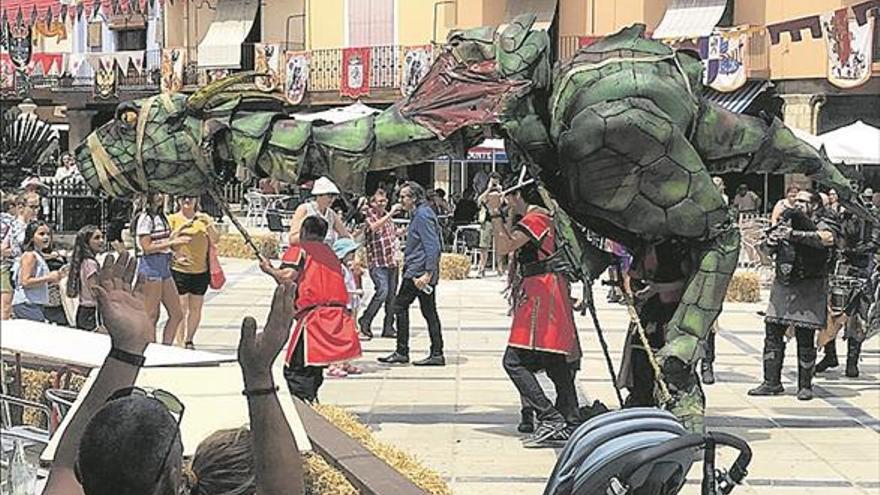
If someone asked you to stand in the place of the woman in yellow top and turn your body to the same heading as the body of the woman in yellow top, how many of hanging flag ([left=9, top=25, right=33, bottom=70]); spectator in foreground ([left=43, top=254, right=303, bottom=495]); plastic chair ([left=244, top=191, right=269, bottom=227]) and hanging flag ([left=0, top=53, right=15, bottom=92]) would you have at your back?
3

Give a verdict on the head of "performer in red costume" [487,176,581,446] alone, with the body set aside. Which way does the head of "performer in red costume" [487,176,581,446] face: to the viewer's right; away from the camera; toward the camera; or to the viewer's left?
to the viewer's left

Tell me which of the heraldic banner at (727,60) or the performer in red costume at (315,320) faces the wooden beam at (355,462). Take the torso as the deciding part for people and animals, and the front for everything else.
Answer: the heraldic banner

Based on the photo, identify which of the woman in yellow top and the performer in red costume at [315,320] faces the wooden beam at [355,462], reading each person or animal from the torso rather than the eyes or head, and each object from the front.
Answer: the woman in yellow top

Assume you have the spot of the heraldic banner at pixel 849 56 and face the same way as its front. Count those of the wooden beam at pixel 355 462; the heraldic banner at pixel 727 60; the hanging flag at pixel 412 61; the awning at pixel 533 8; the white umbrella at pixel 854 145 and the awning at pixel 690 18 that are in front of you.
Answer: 2

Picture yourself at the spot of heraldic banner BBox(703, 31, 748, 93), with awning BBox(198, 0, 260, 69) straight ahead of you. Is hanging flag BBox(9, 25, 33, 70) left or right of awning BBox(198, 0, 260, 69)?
left

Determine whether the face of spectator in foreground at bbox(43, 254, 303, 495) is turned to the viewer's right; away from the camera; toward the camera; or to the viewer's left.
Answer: away from the camera

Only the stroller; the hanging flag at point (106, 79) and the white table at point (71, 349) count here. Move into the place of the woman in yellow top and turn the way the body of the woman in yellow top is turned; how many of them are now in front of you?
2

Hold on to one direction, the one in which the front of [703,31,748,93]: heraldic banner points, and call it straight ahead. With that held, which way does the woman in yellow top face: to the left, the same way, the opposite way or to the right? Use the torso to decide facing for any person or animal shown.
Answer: the same way

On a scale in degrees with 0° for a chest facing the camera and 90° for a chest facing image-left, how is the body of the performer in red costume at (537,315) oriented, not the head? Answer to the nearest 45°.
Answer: approximately 90°

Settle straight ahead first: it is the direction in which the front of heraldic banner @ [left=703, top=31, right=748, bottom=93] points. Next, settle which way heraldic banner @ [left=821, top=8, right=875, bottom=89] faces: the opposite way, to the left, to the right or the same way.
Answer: the same way

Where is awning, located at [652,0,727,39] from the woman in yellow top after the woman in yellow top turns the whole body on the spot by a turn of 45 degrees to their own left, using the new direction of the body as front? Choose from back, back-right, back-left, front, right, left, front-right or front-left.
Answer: left

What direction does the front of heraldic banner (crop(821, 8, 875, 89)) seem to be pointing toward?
toward the camera

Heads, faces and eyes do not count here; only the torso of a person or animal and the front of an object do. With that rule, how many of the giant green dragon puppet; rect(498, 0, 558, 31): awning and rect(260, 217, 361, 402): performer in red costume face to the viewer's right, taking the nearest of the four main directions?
0

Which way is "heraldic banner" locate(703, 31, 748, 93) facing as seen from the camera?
toward the camera

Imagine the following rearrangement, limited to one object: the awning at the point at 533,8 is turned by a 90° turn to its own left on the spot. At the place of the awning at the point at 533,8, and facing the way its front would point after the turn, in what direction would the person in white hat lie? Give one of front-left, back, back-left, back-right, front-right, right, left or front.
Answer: right

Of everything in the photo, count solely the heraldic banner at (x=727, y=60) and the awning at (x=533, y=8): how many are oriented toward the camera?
2
